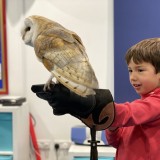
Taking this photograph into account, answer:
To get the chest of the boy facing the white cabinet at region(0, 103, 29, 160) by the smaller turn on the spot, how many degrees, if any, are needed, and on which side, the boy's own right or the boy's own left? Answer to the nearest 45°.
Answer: approximately 90° to the boy's own right

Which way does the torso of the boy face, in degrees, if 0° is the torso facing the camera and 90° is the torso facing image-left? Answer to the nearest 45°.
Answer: approximately 45°

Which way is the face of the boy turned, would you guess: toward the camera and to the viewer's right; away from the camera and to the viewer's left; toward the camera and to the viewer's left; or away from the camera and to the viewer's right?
toward the camera and to the viewer's left

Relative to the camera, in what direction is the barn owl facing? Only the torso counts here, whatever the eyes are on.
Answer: to the viewer's left
